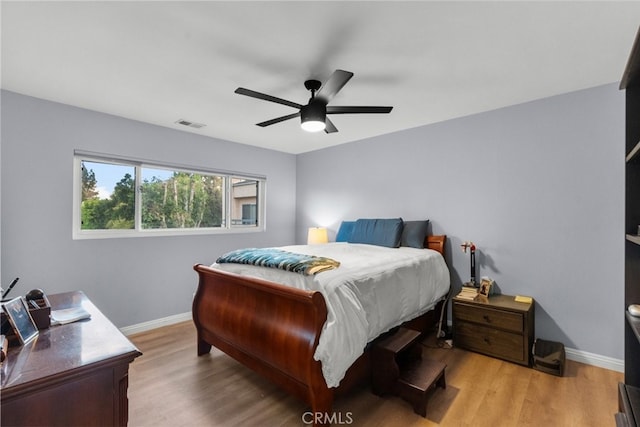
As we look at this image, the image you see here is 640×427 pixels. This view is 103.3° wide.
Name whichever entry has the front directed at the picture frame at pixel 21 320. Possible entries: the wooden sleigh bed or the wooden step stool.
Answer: the wooden sleigh bed

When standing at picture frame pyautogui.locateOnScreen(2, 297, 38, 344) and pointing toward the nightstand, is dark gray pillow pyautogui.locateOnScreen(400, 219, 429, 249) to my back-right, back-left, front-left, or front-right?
front-left

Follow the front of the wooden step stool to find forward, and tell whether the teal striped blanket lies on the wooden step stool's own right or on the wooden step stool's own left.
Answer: on the wooden step stool's own right

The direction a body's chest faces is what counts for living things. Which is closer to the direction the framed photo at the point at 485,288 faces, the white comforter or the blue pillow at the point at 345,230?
the white comforter

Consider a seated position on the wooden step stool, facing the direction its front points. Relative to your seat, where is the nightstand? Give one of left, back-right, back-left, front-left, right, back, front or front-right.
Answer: left

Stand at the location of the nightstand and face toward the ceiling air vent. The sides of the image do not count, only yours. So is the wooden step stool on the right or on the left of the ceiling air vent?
left

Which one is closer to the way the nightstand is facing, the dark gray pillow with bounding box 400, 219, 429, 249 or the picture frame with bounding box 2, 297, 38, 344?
the picture frame

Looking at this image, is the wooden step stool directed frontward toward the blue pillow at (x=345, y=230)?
no

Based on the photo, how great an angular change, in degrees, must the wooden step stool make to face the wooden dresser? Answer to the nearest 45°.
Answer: approximately 90° to its right

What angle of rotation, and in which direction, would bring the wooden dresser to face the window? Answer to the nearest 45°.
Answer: approximately 45° to its left

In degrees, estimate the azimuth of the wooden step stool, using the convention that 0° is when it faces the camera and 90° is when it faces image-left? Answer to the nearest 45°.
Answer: approximately 315°

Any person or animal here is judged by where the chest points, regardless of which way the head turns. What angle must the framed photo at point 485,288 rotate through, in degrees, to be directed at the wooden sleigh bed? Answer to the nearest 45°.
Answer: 0° — it already faces it

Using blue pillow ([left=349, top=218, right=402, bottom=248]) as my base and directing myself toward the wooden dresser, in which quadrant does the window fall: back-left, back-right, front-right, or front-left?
front-right

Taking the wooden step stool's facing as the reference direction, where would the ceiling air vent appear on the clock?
The ceiling air vent is roughly at 5 o'clock from the wooden step stool.

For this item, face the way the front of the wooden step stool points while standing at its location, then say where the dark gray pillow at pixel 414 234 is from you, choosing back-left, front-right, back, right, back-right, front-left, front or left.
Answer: back-left

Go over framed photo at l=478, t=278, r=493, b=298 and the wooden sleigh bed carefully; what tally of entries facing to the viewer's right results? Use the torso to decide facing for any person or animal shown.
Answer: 0

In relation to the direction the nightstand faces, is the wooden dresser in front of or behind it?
in front
